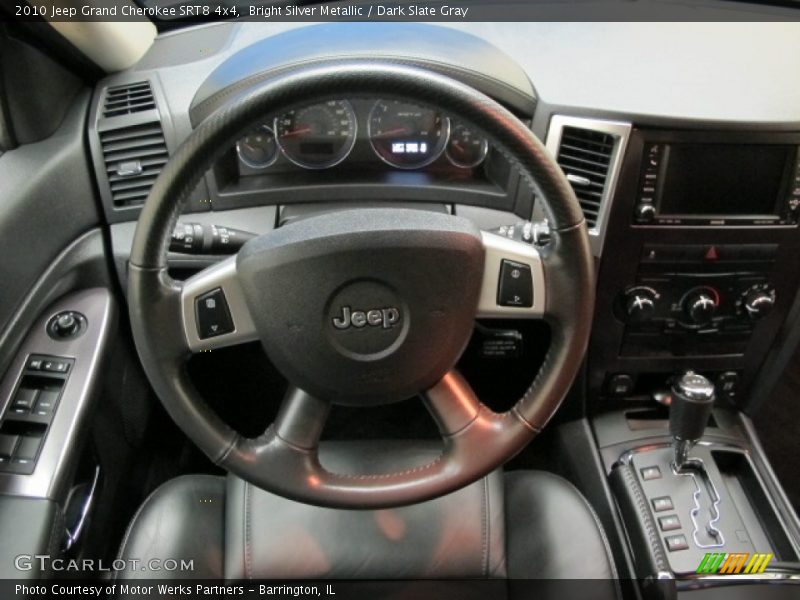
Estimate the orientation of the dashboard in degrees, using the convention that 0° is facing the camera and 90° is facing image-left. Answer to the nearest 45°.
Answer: approximately 0°

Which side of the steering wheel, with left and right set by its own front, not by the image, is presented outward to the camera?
front
